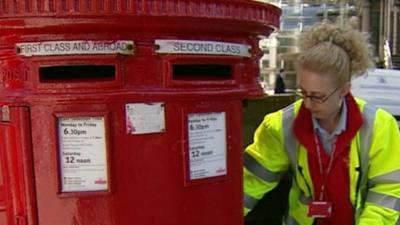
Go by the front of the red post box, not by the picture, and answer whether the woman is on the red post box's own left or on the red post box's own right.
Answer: on the red post box's own left

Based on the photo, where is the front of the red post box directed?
toward the camera

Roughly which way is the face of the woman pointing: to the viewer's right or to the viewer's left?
to the viewer's left
